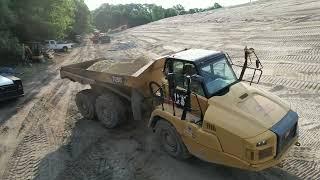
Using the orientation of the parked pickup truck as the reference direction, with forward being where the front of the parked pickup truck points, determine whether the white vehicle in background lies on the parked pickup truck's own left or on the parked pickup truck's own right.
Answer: on the parked pickup truck's own left

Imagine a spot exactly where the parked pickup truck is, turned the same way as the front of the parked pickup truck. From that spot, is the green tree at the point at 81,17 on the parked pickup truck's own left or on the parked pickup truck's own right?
on the parked pickup truck's own left

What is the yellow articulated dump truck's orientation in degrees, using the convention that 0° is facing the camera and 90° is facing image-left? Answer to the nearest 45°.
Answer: approximately 315°

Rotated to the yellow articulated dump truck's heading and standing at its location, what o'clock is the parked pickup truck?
The parked pickup truck is roughly at 6 o'clock from the yellow articulated dump truck.

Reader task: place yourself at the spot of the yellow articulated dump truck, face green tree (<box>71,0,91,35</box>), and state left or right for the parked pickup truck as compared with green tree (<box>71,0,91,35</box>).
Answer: left

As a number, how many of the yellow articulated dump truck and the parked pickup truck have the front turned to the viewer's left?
0

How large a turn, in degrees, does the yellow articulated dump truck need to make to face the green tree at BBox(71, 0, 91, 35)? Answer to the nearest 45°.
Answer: approximately 135° to its left

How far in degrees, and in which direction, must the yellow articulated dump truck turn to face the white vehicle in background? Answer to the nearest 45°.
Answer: approximately 180°

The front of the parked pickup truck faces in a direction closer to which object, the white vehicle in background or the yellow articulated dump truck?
the yellow articulated dump truck

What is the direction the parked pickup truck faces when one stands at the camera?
facing the viewer and to the right of the viewer
